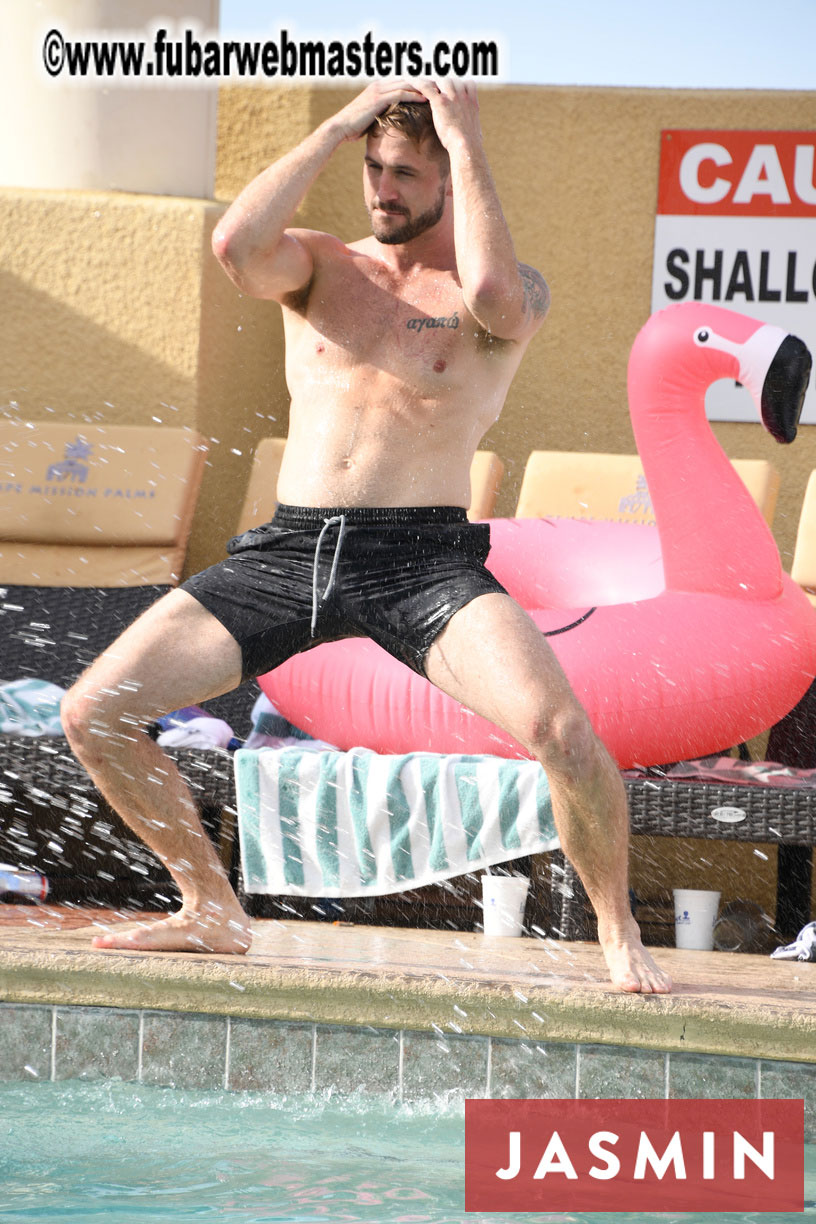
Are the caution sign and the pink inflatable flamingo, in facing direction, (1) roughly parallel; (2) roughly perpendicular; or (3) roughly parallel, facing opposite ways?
roughly perpendicular

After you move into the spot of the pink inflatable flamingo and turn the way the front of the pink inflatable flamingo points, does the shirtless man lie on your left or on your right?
on your right

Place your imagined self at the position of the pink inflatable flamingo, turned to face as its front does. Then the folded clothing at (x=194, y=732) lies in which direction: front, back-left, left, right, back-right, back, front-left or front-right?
back

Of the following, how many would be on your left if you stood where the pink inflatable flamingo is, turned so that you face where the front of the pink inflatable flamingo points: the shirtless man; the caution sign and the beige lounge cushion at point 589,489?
2

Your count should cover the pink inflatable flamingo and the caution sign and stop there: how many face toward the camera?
1

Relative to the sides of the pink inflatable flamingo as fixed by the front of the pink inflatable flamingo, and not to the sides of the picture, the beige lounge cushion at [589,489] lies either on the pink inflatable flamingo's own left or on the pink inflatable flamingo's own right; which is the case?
on the pink inflatable flamingo's own left

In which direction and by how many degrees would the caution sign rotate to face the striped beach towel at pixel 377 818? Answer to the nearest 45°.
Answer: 0° — it already faces it

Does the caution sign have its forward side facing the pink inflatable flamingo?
yes

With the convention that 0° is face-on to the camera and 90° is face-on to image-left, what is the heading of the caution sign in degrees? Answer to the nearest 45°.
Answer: approximately 0°

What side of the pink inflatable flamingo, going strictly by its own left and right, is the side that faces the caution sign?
left

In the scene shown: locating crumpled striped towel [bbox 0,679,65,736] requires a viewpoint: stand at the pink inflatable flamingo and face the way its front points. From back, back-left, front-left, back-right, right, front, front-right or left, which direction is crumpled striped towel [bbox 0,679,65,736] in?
back

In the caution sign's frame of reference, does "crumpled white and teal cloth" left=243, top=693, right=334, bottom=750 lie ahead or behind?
ahead

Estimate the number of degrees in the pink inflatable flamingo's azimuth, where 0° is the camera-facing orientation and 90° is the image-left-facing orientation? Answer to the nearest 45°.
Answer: approximately 270°
